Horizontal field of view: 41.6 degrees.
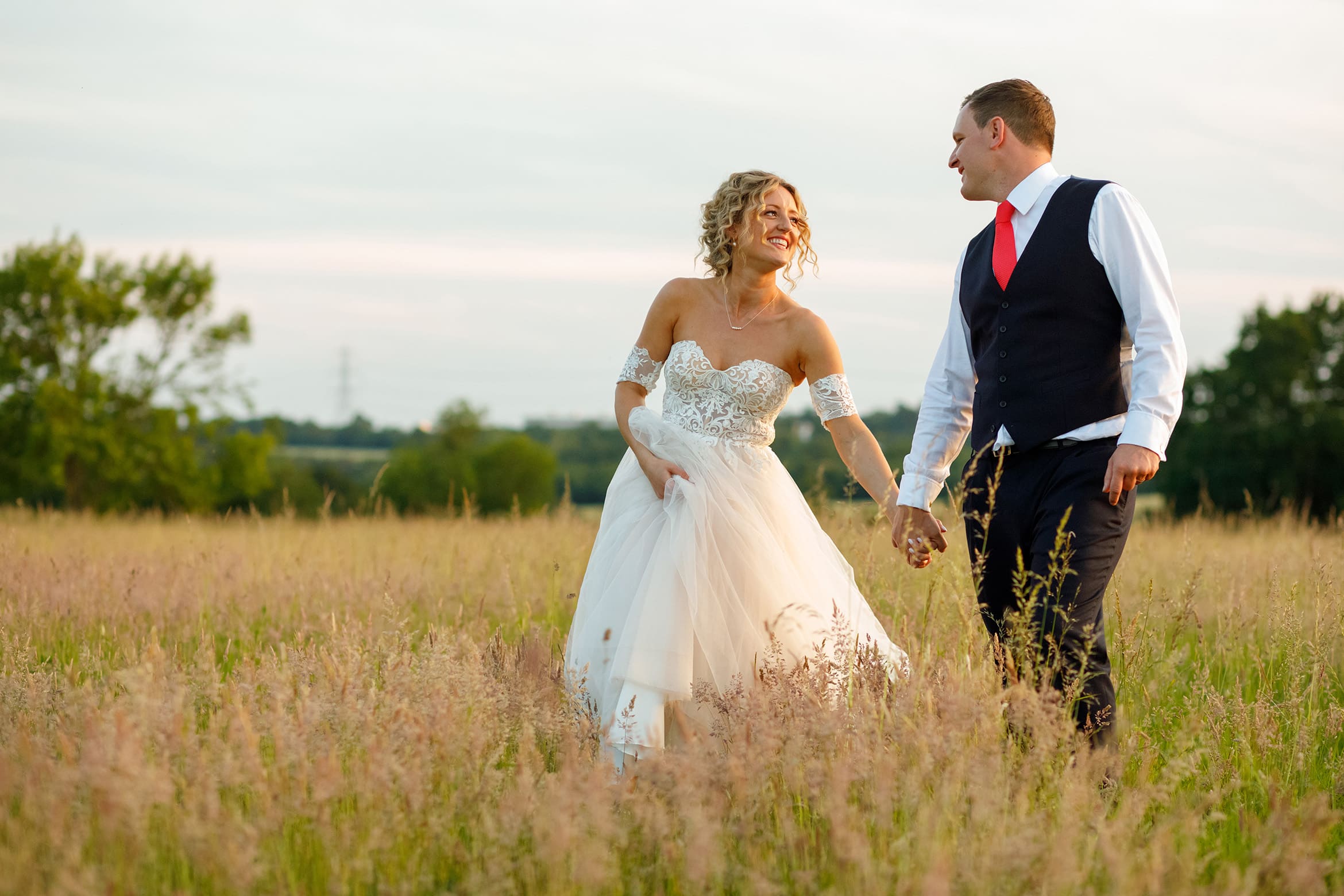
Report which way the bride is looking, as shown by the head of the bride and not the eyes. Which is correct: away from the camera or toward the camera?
toward the camera

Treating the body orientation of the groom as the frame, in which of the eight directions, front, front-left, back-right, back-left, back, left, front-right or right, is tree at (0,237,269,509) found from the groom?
right

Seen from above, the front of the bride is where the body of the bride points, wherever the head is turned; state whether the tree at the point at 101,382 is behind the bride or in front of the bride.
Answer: behind

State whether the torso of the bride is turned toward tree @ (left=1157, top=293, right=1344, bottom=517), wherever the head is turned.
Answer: no

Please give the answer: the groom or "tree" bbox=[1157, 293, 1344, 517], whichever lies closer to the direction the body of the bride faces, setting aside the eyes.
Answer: the groom

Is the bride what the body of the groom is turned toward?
no

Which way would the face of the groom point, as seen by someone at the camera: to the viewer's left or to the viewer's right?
to the viewer's left

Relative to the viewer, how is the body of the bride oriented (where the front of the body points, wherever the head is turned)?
toward the camera

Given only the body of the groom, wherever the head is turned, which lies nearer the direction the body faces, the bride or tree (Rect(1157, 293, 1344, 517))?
the bride

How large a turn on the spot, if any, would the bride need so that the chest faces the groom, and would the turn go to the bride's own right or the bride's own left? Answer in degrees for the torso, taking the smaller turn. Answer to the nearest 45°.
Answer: approximately 45° to the bride's own left

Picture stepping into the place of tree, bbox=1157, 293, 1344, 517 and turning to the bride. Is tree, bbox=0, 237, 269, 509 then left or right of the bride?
right

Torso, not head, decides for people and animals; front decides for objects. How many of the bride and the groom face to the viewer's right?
0

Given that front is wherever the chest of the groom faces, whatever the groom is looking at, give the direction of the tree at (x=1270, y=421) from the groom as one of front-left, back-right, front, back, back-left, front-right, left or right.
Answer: back-right

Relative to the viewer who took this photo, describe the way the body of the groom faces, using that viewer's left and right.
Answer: facing the viewer and to the left of the viewer
